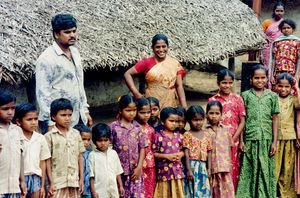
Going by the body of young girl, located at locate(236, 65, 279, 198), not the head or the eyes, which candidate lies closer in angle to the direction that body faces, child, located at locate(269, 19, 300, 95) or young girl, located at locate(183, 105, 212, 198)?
the young girl

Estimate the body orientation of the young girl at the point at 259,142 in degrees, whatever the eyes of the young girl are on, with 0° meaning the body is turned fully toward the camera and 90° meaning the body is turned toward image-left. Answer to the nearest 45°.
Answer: approximately 0°

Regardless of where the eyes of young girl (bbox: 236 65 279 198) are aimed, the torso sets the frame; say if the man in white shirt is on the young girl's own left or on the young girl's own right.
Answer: on the young girl's own right
